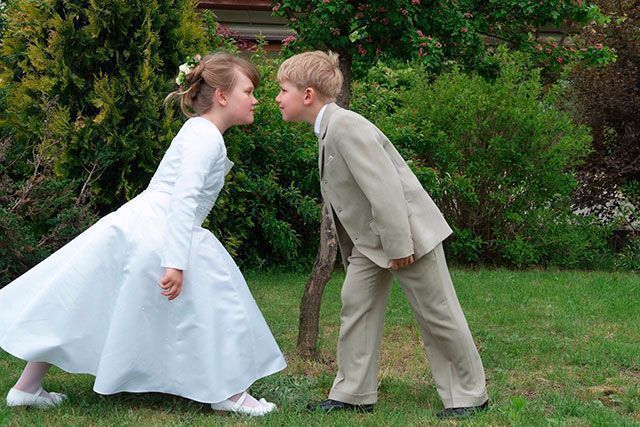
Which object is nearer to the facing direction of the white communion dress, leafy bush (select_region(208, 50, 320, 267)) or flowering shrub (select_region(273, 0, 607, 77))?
the flowering shrub

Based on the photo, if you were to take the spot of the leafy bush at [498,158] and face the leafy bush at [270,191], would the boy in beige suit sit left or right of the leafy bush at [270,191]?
left

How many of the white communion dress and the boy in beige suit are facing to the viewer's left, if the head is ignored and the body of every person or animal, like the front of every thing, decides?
1

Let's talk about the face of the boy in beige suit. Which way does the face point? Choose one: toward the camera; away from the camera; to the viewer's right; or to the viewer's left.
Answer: to the viewer's left

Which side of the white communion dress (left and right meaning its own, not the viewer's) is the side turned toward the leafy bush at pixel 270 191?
left

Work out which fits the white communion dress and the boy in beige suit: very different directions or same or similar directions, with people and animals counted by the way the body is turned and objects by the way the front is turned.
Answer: very different directions

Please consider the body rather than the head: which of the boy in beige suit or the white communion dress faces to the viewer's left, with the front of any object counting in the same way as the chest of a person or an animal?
the boy in beige suit

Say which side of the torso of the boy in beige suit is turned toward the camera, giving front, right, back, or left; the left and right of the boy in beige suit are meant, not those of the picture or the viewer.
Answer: left

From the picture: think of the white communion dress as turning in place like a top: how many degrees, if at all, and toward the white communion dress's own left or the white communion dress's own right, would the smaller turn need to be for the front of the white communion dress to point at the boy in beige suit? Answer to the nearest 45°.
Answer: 0° — it already faces them

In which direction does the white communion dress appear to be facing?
to the viewer's right
